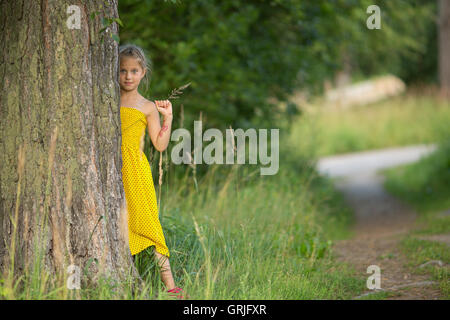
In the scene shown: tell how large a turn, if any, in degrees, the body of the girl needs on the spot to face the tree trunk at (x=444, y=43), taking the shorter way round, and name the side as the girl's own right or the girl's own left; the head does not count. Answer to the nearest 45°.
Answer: approximately 135° to the girl's own left

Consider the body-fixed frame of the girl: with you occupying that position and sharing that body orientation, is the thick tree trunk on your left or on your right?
on your right

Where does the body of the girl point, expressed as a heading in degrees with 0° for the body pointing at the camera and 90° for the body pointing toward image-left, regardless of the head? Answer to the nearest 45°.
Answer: approximately 0°

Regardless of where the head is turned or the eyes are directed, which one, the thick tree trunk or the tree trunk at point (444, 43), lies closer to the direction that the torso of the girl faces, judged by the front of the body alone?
the thick tree trunk
